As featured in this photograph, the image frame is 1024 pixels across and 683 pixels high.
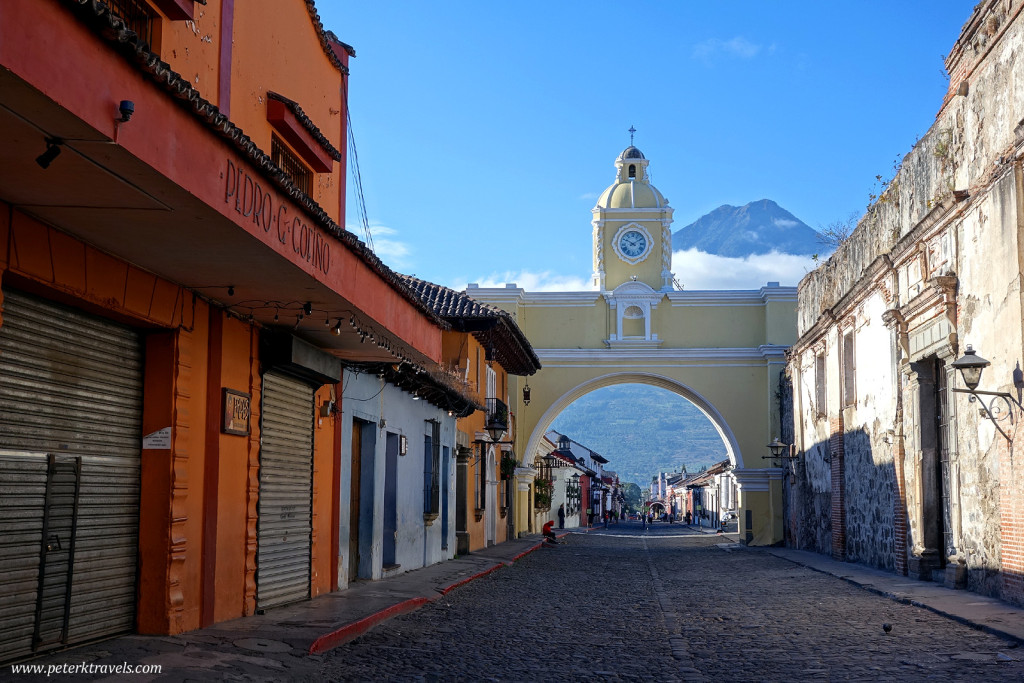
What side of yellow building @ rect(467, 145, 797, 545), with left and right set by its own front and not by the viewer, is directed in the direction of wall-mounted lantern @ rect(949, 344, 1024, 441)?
front

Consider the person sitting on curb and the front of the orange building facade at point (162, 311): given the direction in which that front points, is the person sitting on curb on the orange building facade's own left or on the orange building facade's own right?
on the orange building facade's own left

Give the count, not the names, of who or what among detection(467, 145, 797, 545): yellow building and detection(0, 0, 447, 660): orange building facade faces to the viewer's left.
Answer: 0

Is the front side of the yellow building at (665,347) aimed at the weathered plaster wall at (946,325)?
yes

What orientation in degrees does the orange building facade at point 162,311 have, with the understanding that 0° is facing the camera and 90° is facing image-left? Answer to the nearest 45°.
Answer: approximately 315°

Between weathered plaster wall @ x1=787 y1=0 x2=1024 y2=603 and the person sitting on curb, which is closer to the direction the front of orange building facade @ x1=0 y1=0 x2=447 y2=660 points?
the weathered plaster wall

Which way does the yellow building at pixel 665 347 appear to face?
toward the camera

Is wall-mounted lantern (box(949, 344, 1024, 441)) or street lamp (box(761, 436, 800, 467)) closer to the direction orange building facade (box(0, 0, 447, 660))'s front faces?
the wall-mounted lantern

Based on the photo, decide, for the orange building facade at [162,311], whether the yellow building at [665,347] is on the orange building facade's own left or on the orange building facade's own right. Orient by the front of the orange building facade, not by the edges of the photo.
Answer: on the orange building facade's own left
